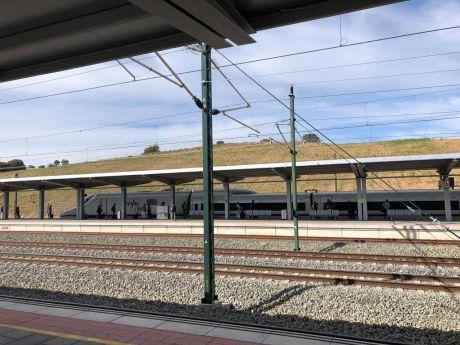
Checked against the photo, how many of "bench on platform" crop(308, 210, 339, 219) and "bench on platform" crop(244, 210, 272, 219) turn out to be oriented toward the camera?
2

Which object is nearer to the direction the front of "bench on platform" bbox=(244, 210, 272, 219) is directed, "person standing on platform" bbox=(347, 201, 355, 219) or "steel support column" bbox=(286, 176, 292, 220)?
the steel support column

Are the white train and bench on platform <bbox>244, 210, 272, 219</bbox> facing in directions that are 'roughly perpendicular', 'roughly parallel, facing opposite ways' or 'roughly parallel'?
roughly perpendicular

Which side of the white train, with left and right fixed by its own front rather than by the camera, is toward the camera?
left

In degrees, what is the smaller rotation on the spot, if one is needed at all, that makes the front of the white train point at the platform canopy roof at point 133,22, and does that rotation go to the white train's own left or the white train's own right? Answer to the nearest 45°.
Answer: approximately 90° to the white train's own left

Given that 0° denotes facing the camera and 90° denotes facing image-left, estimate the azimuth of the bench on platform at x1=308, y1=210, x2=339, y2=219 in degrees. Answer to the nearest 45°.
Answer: approximately 0°

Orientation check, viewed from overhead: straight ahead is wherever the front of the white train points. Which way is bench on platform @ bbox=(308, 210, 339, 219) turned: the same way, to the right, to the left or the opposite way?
to the left

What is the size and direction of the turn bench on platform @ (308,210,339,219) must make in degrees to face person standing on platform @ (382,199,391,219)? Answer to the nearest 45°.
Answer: approximately 90° to its left

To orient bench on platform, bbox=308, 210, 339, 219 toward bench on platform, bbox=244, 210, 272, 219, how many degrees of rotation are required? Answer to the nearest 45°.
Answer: approximately 90° to its right

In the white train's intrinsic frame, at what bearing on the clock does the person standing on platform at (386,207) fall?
The person standing on platform is roughly at 7 o'clock from the white train.
